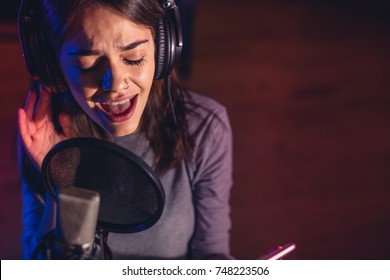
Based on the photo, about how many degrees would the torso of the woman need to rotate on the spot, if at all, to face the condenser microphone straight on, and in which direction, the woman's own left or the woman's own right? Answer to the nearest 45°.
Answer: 0° — they already face it

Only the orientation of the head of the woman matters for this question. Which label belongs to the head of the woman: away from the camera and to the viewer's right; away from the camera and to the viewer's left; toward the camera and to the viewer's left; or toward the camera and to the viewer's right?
toward the camera and to the viewer's left

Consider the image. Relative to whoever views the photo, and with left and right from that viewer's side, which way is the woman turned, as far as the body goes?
facing the viewer
